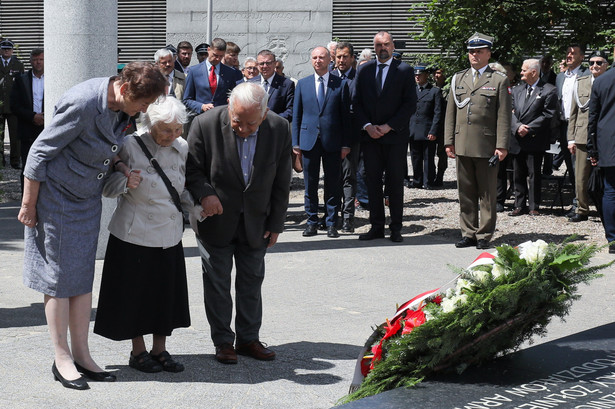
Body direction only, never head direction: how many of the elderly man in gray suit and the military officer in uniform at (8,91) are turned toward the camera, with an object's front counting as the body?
2

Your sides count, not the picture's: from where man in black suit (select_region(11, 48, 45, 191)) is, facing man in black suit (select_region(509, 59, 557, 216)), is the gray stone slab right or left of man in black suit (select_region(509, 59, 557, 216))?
right

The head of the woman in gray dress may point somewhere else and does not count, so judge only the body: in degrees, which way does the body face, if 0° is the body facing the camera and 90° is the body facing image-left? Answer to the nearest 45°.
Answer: approximately 315°

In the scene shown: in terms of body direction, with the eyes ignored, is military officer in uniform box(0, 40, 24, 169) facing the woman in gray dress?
yes
